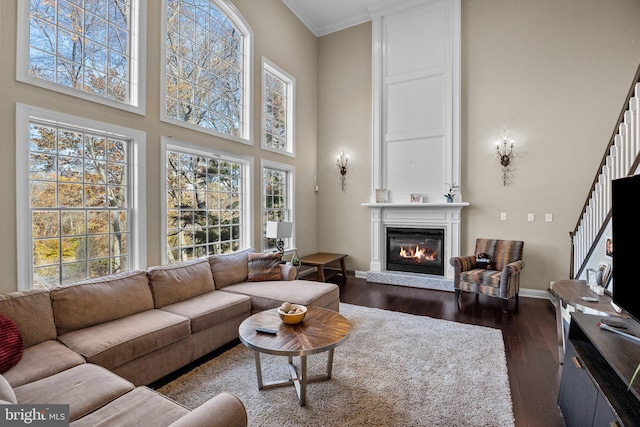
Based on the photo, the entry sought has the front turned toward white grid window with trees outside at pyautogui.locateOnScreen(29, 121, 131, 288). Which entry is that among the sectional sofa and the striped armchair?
the striped armchair

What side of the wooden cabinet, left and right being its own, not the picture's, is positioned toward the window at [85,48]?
front

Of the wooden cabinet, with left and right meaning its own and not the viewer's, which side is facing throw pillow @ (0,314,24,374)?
front

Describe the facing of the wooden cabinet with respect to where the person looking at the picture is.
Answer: facing the viewer and to the left of the viewer

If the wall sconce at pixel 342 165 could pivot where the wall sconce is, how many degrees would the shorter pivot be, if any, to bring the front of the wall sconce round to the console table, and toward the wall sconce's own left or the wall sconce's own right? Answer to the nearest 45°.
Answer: approximately 45° to the wall sconce's own left

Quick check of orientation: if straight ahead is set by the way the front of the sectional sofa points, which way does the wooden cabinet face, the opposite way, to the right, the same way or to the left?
the opposite way

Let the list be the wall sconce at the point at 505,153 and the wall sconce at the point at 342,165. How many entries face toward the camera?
2

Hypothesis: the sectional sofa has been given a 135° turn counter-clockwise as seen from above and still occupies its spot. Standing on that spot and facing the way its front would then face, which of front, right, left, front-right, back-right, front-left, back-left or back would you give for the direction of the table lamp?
front-right

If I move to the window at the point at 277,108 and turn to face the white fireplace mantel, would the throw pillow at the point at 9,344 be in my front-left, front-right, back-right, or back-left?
back-right

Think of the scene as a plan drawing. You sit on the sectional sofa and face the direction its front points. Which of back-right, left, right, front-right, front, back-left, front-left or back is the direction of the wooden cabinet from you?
front

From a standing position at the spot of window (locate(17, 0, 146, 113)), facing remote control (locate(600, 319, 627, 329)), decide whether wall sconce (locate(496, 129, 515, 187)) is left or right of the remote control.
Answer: left

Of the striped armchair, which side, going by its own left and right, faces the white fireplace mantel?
right

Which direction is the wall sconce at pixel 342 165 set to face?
toward the camera

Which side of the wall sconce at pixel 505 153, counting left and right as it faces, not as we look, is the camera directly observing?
front

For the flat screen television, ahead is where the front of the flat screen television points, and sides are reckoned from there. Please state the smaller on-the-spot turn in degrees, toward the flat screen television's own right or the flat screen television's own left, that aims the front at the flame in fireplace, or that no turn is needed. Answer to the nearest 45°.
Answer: approximately 90° to the flat screen television's own right

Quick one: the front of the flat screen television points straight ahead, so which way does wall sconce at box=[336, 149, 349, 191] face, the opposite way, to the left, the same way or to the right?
to the left
